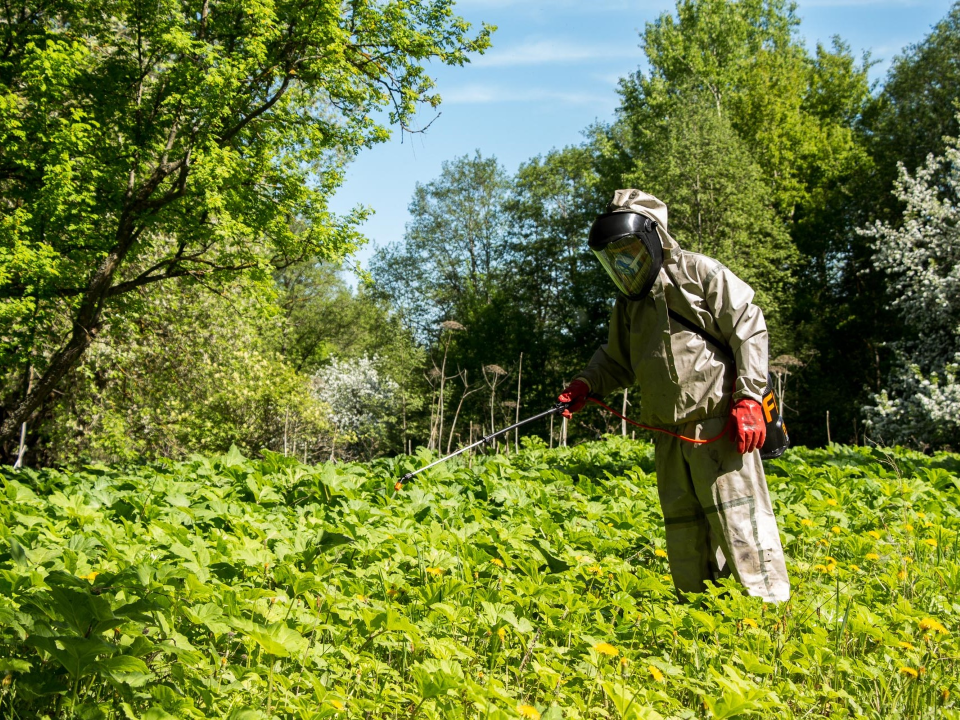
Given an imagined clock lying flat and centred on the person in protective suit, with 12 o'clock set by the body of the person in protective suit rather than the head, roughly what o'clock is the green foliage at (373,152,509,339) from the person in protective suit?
The green foliage is roughly at 4 o'clock from the person in protective suit.

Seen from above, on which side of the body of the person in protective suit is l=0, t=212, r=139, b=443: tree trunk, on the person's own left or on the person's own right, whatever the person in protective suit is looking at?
on the person's own right

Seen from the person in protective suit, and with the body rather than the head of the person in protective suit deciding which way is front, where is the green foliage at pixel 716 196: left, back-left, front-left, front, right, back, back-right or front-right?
back-right

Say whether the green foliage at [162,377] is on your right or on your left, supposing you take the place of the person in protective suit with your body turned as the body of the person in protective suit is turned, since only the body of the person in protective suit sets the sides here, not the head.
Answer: on your right

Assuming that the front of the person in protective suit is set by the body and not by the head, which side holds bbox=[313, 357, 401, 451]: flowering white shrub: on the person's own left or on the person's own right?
on the person's own right

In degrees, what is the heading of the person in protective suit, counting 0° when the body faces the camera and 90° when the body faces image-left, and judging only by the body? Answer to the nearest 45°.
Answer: approximately 45°
